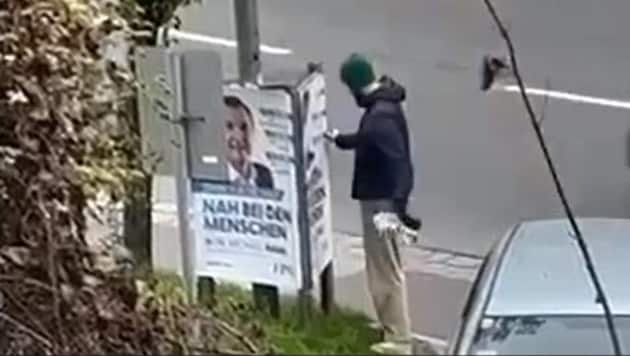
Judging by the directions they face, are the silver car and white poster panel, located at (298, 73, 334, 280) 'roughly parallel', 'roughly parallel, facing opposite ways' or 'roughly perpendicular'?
roughly perpendicular

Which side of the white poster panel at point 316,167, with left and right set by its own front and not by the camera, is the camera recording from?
right

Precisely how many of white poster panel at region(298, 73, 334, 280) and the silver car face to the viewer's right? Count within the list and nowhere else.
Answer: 1

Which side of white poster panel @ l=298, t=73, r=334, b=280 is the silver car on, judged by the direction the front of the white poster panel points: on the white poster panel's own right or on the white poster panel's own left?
on the white poster panel's own right
